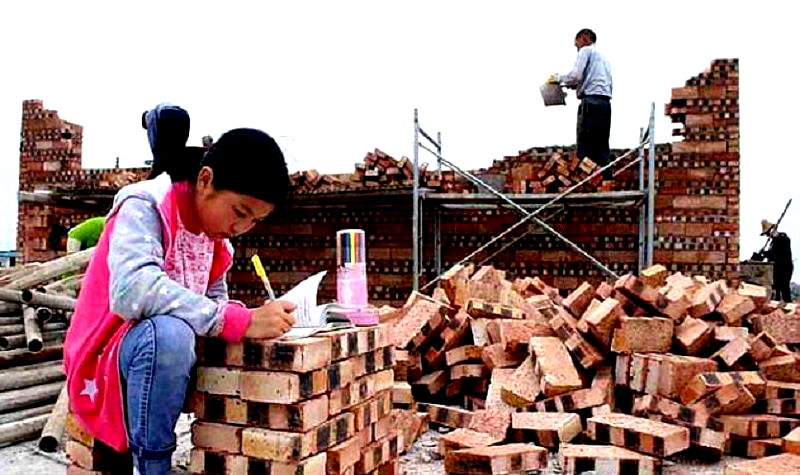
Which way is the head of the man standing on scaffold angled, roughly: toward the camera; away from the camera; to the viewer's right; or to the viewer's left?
to the viewer's left

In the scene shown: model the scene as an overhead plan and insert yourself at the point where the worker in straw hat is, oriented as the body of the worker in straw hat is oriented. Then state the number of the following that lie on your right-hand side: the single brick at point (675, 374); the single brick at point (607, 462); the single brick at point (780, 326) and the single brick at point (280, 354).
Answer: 0

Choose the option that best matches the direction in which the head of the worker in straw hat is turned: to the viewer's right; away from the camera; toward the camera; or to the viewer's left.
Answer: to the viewer's left

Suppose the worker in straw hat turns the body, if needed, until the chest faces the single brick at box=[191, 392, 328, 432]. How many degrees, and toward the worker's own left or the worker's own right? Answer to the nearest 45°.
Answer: approximately 90° to the worker's own left

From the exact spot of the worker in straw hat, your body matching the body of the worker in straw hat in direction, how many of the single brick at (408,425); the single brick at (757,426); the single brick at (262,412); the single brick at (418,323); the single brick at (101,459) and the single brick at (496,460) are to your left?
6

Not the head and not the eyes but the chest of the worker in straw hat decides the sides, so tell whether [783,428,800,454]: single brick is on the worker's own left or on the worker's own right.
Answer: on the worker's own left

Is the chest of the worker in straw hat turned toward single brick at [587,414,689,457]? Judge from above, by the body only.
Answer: no

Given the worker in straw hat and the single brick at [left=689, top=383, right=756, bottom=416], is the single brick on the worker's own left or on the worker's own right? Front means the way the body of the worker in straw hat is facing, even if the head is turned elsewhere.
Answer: on the worker's own left

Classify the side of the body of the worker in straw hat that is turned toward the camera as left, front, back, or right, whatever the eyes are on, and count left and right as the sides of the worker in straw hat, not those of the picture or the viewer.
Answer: left

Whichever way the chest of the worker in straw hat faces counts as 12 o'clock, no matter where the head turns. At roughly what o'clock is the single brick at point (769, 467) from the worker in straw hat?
The single brick is roughly at 9 o'clock from the worker in straw hat.

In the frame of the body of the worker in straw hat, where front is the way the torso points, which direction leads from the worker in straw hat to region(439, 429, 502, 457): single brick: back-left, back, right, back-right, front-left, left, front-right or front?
left

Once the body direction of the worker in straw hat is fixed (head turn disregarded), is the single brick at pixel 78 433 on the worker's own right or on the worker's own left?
on the worker's own left

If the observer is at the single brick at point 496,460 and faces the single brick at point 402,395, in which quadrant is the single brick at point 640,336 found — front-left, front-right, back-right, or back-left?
front-right

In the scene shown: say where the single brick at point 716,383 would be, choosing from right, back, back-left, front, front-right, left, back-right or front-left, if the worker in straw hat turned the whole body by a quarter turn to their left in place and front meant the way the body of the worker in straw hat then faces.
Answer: front

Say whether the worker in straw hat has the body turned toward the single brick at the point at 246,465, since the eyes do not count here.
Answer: no
